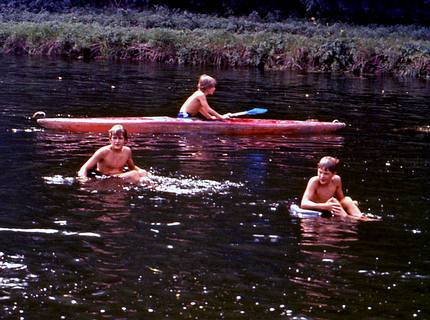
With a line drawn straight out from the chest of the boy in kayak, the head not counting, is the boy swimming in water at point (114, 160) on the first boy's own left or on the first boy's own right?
on the first boy's own right

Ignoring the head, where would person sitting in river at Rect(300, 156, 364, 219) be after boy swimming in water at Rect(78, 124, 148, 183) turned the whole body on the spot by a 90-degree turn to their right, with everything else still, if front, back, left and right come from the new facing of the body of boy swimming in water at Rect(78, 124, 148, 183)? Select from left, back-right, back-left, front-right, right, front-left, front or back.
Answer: back-left

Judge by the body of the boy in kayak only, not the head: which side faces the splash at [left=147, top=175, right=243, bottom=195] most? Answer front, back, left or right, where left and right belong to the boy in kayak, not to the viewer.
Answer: right

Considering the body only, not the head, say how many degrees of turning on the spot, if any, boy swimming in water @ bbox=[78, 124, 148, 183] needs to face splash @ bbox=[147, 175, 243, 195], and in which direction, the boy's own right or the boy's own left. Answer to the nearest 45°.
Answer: approximately 45° to the boy's own left

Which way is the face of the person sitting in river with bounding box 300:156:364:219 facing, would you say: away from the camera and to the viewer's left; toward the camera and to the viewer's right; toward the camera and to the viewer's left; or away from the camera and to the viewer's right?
toward the camera and to the viewer's left

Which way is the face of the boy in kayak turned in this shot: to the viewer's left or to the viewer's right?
to the viewer's right

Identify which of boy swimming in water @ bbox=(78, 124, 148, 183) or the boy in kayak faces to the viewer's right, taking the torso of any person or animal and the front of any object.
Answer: the boy in kayak

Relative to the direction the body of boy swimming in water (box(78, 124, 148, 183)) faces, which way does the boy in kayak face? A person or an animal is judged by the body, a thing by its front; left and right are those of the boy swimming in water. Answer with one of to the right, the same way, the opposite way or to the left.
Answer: to the left

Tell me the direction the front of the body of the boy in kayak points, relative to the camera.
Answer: to the viewer's right
